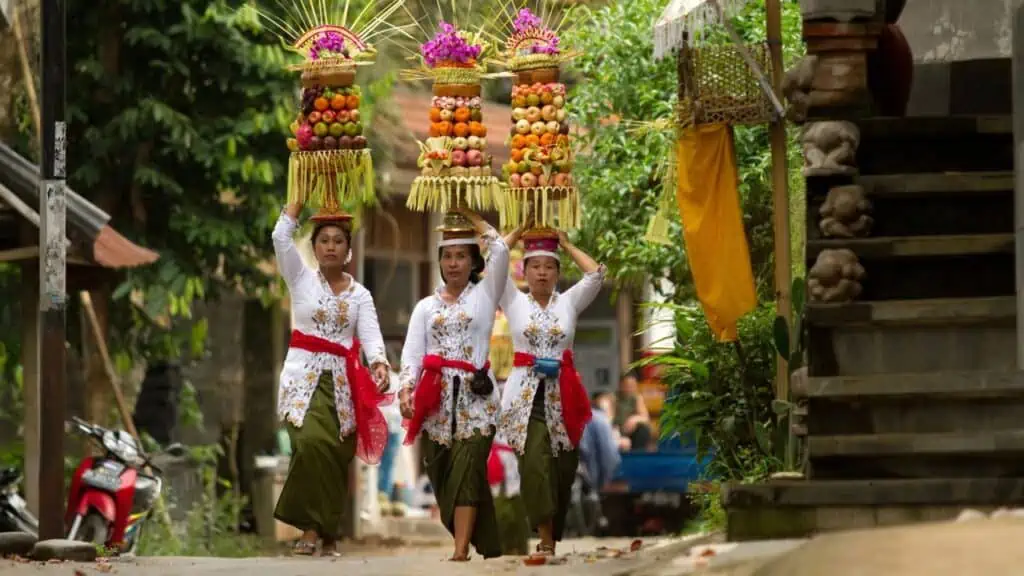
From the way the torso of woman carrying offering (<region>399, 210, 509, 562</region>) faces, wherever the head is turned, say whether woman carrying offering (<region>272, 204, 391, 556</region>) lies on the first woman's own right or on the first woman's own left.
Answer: on the first woman's own right

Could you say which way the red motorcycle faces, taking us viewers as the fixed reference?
facing the viewer and to the left of the viewer

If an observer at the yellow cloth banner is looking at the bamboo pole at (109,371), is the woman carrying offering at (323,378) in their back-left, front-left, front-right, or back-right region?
front-left

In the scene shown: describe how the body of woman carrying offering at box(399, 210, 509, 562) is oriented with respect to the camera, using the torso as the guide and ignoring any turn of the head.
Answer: toward the camera

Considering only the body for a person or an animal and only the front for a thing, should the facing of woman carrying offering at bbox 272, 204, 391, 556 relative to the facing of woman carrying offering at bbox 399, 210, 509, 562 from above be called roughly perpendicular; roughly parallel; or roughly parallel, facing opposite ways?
roughly parallel

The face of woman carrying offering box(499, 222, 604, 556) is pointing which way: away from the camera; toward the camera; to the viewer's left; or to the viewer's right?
toward the camera

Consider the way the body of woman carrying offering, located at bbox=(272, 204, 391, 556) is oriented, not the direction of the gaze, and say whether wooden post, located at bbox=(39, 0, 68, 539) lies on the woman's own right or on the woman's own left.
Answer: on the woman's own right

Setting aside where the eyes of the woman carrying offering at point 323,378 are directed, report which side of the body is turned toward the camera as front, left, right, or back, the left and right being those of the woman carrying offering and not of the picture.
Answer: front

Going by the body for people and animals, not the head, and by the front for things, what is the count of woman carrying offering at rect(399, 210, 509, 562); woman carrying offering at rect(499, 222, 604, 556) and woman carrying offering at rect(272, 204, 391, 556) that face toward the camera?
3

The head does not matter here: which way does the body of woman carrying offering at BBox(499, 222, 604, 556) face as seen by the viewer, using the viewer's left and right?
facing the viewer
